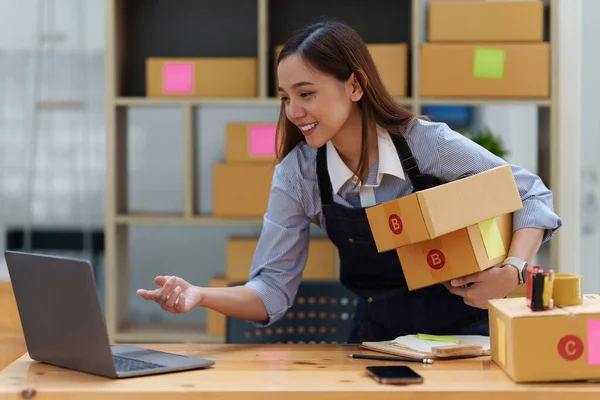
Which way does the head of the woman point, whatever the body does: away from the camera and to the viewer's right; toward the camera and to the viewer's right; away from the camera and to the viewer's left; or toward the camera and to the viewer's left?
toward the camera and to the viewer's left

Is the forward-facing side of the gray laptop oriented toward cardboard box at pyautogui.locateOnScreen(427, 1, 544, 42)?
yes

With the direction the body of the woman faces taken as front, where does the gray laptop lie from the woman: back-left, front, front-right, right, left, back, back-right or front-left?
front

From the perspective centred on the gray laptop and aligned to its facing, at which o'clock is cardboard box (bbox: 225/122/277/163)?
The cardboard box is roughly at 11 o'clock from the gray laptop.

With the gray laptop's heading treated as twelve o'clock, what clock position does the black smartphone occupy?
The black smartphone is roughly at 2 o'clock from the gray laptop.

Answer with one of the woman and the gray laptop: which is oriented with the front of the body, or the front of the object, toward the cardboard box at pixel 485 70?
the gray laptop

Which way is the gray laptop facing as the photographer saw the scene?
facing away from the viewer and to the right of the viewer

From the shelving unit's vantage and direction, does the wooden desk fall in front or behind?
in front

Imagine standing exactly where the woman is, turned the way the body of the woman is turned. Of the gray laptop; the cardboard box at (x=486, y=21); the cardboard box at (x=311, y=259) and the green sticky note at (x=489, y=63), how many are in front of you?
1

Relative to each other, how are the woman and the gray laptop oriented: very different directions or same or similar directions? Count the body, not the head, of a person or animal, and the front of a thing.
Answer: very different directions

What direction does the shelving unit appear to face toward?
toward the camera

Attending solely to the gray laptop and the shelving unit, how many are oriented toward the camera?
1

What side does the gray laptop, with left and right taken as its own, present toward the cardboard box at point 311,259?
front

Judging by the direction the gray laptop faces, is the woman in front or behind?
in front

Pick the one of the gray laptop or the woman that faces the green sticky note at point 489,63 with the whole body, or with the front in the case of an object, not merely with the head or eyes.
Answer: the gray laptop

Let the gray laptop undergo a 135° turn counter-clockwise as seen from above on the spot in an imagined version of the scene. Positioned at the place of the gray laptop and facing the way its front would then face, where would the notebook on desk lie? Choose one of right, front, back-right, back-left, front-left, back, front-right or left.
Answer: back

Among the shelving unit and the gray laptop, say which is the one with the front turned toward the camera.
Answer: the shelving unit
